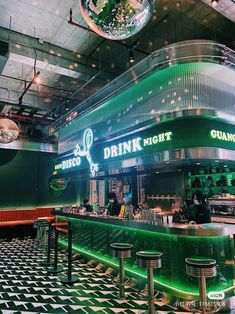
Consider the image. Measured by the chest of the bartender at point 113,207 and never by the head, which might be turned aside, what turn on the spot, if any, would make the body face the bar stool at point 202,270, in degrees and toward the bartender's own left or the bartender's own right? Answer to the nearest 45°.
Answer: approximately 45° to the bartender's own left

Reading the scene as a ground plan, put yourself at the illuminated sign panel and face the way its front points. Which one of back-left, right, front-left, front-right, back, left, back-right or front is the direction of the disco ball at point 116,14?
front-left

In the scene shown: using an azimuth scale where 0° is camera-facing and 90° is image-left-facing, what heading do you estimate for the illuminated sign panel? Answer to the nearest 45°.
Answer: approximately 45°

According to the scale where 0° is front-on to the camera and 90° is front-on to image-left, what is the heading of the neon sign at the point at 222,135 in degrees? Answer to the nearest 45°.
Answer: approximately 315°

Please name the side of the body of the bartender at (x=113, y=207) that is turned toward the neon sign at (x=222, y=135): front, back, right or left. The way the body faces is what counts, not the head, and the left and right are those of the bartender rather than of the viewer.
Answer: left
